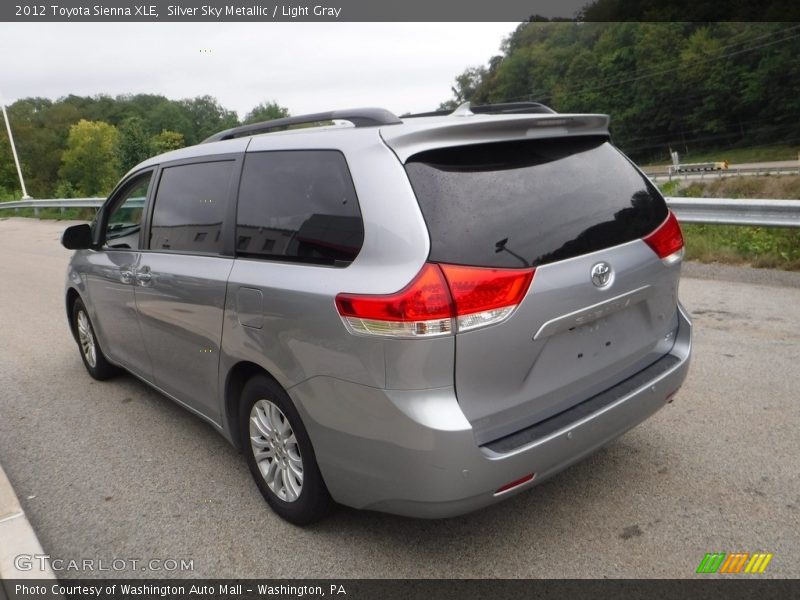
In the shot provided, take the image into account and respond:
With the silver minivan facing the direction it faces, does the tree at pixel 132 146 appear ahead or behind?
ahead

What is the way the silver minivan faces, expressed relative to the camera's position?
facing away from the viewer and to the left of the viewer

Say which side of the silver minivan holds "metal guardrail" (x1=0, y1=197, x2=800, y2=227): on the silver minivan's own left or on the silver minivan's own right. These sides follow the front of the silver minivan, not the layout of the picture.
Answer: on the silver minivan's own right

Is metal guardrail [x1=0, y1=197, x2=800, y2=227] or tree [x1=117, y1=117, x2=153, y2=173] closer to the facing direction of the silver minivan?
the tree
